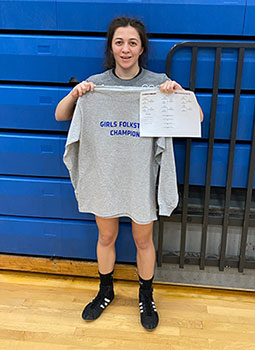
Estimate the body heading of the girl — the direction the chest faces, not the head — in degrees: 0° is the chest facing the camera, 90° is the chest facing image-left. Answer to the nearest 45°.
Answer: approximately 0°
